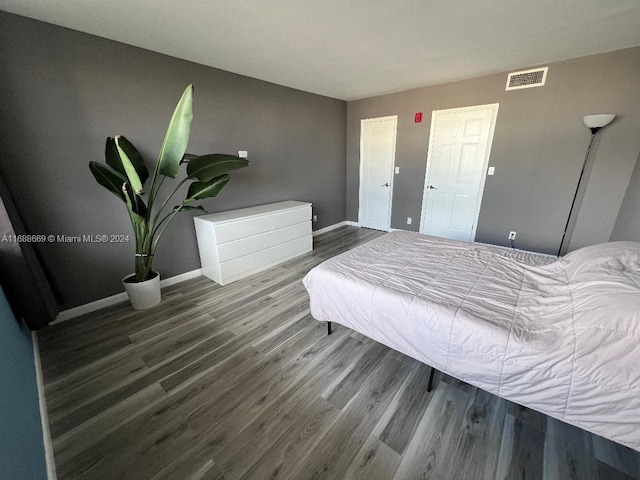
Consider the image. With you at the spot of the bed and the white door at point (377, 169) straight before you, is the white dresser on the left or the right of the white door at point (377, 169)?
left

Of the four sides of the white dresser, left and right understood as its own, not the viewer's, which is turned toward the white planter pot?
right

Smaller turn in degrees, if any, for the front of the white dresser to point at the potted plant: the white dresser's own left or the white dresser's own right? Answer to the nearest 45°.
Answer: approximately 90° to the white dresser's own right

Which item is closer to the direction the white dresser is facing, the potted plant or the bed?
the bed

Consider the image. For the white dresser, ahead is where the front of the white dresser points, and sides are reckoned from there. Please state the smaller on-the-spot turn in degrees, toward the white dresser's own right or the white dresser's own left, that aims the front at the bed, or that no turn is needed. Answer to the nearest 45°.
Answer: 0° — it already faces it

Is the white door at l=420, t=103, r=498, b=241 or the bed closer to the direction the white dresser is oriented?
the bed

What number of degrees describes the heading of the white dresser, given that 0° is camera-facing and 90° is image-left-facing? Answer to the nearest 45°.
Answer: approximately 315°

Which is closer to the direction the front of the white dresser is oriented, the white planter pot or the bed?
the bed
